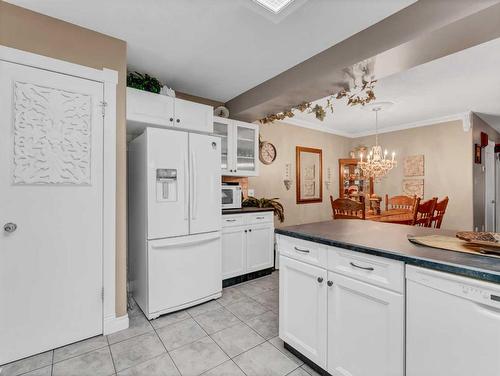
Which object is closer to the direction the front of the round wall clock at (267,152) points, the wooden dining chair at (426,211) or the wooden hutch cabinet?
the wooden dining chair

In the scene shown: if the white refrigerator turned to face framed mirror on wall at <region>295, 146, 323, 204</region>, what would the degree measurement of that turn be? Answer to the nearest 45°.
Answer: approximately 90° to its left

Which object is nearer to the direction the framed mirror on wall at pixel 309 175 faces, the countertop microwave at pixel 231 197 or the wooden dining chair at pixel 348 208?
the wooden dining chair

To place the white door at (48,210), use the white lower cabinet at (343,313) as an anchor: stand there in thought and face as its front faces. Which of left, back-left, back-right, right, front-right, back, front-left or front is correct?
front-right

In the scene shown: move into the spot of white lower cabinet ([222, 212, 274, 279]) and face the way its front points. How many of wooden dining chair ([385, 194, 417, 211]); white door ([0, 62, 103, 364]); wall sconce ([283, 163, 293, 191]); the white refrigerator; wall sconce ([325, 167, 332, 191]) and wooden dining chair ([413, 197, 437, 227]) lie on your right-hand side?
2

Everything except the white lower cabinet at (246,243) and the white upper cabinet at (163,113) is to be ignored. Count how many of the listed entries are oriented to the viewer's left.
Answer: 0

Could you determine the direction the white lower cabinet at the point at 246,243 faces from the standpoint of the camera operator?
facing the viewer and to the right of the viewer

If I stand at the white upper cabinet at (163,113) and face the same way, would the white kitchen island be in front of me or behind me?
in front

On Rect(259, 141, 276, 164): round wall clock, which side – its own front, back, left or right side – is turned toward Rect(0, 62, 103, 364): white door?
right
